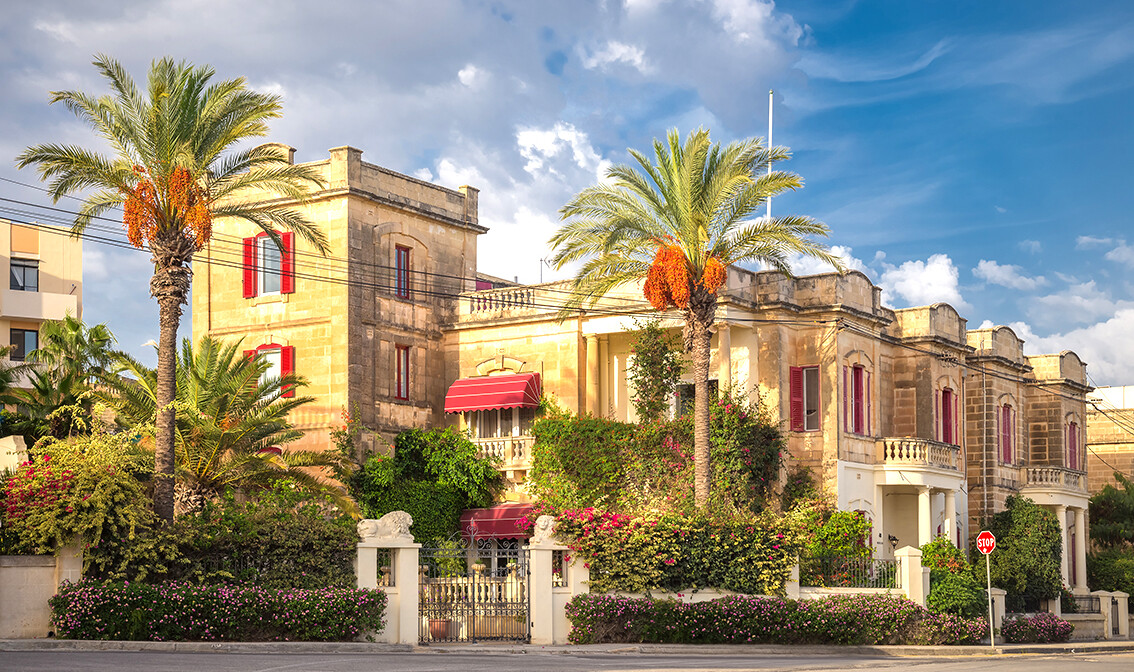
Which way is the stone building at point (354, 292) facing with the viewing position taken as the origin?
facing the viewer and to the left of the viewer

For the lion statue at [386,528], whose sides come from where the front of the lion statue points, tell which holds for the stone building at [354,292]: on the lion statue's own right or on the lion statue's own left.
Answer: on the lion statue's own left

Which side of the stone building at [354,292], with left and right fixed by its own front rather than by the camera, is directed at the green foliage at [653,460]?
left

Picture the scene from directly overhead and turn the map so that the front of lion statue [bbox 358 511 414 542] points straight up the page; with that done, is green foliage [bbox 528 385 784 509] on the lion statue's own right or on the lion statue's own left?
on the lion statue's own left

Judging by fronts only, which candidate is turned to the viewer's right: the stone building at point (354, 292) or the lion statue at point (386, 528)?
the lion statue

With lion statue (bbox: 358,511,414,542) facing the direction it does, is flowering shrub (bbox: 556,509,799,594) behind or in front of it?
in front

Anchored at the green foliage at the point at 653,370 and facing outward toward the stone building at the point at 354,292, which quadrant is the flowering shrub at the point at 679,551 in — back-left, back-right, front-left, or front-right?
back-left

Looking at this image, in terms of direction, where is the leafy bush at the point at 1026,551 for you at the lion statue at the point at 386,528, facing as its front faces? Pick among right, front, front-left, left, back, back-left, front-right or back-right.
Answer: front-left

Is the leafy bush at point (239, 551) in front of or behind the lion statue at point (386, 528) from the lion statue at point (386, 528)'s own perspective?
behind

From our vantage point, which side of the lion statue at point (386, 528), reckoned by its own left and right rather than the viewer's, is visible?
right
